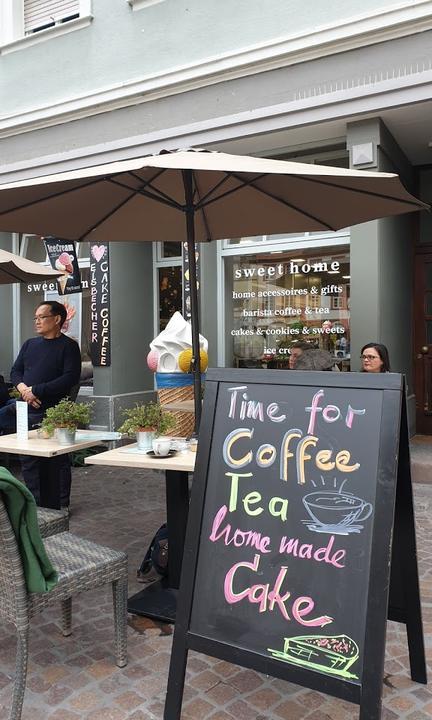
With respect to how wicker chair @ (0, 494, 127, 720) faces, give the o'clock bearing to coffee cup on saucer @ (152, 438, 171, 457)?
The coffee cup on saucer is roughly at 12 o'clock from the wicker chair.

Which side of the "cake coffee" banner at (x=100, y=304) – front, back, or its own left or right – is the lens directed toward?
front

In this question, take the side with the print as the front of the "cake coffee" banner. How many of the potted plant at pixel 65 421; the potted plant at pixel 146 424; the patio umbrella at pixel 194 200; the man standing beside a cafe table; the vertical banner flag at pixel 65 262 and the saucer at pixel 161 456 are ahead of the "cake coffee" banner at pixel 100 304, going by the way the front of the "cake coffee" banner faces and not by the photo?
5

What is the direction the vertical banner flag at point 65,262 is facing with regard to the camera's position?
facing the viewer

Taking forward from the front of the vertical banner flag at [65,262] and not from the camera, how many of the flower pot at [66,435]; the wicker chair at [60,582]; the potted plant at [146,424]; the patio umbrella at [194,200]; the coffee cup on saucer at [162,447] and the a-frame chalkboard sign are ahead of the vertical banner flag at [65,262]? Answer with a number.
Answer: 6

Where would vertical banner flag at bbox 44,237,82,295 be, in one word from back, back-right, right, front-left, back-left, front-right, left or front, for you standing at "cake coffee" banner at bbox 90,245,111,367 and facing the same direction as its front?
back-right

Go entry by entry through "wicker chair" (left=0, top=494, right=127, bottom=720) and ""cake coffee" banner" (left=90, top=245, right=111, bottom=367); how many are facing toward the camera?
1

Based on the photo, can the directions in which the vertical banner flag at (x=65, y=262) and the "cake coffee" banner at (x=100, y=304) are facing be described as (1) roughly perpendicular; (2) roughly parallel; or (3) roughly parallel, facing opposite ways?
roughly parallel

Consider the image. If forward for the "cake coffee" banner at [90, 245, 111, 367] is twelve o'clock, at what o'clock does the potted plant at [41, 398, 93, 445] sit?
The potted plant is roughly at 12 o'clock from the "cake coffee" banner.

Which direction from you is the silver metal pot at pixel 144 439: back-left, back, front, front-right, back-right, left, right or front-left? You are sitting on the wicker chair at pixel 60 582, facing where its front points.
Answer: front

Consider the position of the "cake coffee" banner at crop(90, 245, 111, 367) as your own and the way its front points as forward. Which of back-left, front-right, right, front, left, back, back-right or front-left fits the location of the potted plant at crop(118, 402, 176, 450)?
front

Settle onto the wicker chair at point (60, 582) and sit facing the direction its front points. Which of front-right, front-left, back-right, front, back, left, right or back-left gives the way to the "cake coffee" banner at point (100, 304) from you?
front-left

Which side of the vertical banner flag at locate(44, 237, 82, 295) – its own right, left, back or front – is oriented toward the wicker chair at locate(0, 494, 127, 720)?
front

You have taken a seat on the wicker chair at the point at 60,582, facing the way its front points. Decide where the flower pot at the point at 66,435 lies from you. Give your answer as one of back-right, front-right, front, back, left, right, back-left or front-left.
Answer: front-left

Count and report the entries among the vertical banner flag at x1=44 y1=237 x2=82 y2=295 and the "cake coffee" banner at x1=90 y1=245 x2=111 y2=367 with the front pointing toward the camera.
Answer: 2

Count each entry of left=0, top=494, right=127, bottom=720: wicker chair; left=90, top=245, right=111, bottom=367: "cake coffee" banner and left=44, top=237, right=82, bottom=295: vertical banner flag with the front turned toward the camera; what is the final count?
2

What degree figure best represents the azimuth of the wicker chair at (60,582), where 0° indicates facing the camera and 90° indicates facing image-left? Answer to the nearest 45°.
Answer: approximately 225°
